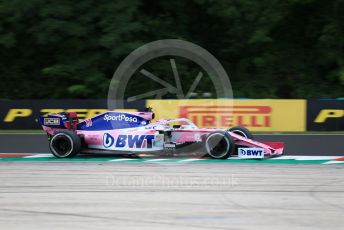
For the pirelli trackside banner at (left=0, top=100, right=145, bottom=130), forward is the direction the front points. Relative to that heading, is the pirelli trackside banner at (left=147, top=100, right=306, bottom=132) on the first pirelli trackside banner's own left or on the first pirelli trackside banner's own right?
on the first pirelli trackside banner's own left

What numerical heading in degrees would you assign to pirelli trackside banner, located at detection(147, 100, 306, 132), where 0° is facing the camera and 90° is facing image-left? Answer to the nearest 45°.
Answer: approximately 0°

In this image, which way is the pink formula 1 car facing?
to the viewer's right

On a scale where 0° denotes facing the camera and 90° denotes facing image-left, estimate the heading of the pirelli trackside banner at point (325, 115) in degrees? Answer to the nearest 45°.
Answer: approximately 0°

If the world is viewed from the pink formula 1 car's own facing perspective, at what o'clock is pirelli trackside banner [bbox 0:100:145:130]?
The pirelli trackside banner is roughly at 8 o'clock from the pink formula 1 car.

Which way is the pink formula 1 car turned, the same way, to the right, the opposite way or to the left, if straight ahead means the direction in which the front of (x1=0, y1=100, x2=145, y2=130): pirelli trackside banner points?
to the left

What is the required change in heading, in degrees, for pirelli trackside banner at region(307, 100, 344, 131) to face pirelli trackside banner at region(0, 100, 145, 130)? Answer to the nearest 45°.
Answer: approximately 90° to its right

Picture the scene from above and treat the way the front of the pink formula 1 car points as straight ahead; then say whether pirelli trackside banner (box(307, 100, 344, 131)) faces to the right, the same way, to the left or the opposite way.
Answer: to the right

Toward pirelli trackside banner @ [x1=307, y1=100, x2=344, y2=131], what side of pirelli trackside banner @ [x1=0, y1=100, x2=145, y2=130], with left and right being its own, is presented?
left

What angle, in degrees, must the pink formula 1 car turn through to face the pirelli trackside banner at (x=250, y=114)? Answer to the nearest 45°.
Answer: approximately 45° to its left

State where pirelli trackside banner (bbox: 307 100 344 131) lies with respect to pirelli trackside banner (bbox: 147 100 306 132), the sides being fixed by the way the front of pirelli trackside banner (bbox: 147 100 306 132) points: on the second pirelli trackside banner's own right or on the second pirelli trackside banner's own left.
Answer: on the second pirelli trackside banner's own left

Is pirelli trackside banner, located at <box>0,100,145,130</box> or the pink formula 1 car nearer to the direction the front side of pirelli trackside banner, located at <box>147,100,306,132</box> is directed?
the pink formula 1 car
